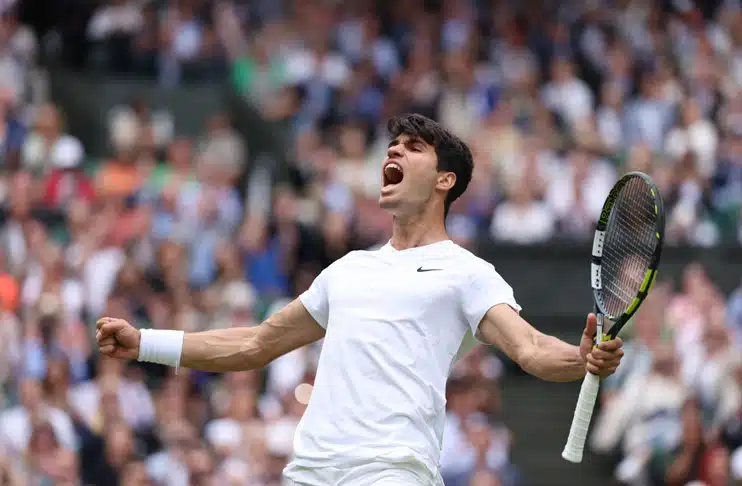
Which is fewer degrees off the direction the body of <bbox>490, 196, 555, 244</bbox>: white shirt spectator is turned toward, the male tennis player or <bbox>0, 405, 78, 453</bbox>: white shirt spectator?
the male tennis player

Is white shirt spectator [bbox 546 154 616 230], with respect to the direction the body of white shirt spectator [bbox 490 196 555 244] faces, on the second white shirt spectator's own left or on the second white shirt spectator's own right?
on the second white shirt spectator's own left

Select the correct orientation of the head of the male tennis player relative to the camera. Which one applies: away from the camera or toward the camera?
toward the camera

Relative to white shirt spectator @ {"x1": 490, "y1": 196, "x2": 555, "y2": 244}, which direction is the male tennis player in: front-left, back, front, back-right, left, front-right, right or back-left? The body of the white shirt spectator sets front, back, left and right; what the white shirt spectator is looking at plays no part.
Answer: front

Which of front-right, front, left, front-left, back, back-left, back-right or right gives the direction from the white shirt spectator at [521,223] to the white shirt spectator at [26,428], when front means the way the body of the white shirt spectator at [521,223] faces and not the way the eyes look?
front-right

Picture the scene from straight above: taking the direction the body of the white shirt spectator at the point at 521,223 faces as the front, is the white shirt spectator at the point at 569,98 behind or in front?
behind

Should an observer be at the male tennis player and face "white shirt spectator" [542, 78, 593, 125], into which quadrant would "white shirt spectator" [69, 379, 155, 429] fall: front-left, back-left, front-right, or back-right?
front-left

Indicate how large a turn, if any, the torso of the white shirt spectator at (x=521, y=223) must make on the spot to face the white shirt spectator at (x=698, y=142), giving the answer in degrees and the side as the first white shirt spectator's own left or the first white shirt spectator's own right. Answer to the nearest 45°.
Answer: approximately 135° to the first white shirt spectator's own left

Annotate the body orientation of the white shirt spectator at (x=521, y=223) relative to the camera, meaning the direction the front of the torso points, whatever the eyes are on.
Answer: toward the camera

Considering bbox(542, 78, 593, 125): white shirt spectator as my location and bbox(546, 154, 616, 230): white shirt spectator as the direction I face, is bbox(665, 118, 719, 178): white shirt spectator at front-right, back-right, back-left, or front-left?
front-left
